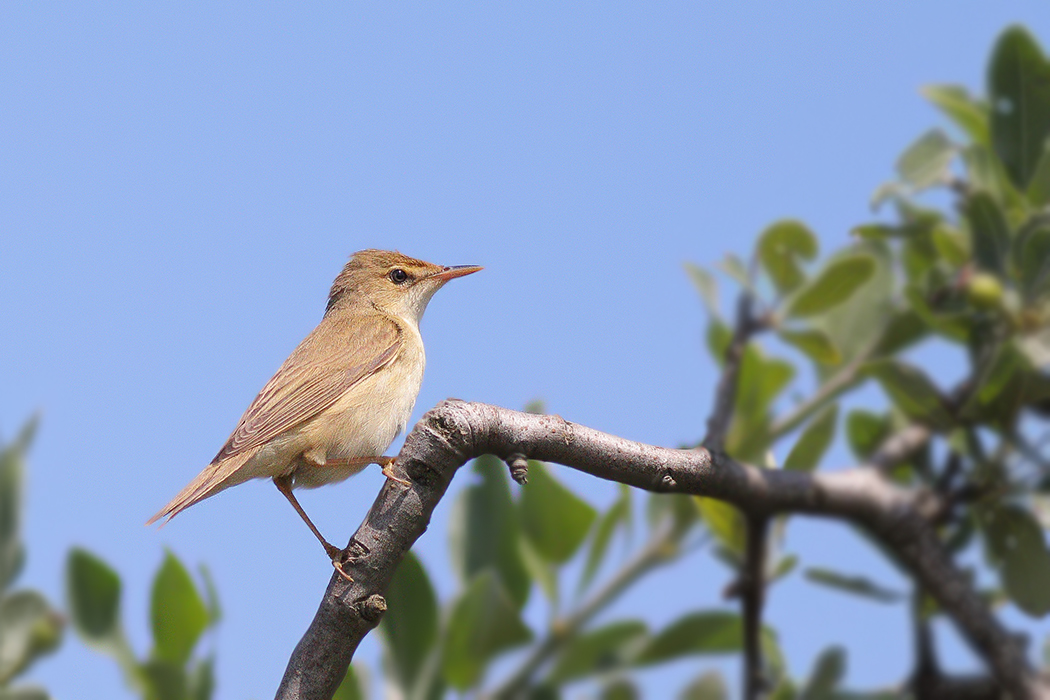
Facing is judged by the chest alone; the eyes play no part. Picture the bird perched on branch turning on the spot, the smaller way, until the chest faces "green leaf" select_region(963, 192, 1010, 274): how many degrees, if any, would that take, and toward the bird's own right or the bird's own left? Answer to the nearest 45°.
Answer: approximately 45° to the bird's own left

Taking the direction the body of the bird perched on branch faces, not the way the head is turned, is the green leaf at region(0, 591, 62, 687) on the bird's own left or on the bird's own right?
on the bird's own right

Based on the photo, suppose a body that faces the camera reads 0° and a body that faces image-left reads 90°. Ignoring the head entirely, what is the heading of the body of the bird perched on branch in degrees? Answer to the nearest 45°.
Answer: approximately 270°
